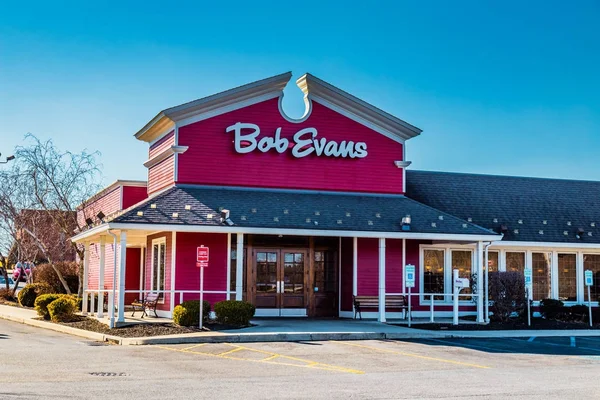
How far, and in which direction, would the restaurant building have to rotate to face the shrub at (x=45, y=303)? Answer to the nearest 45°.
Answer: approximately 90° to its right

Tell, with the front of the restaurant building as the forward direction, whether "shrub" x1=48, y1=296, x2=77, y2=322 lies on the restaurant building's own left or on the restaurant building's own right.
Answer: on the restaurant building's own right

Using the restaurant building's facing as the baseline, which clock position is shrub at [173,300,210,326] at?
The shrub is roughly at 1 o'clock from the restaurant building.

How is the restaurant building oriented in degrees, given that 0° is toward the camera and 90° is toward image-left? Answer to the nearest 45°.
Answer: approximately 0°

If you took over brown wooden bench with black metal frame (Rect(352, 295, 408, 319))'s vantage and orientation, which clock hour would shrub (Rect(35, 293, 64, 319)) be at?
The shrub is roughly at 3 o'clock from the brown wooden bench with black metal frame.

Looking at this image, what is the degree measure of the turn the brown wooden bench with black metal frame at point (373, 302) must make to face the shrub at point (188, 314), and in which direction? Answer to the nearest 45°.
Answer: approximately 45° to its right

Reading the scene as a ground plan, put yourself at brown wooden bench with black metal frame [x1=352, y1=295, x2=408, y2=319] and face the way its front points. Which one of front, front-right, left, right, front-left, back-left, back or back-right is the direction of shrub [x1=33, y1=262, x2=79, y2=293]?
back-right

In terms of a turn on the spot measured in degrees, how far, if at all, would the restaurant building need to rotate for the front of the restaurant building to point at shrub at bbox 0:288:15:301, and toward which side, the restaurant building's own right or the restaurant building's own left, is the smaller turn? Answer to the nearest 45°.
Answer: approximately 135° to the restaurant building's own right

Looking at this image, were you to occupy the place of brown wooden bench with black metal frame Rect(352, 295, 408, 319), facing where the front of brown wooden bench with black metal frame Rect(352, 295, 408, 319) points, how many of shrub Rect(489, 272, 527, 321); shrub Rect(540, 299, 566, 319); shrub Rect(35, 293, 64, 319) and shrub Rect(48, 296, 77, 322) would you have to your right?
2

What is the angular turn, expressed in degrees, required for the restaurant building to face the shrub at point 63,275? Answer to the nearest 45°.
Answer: approximately 135° to its right

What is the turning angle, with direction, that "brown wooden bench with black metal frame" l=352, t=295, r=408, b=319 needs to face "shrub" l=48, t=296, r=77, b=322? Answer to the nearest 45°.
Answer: approximately 90° to its right

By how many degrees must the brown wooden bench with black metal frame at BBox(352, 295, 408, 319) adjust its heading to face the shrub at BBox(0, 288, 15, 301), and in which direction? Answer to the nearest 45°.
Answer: approximately 135° to its right
